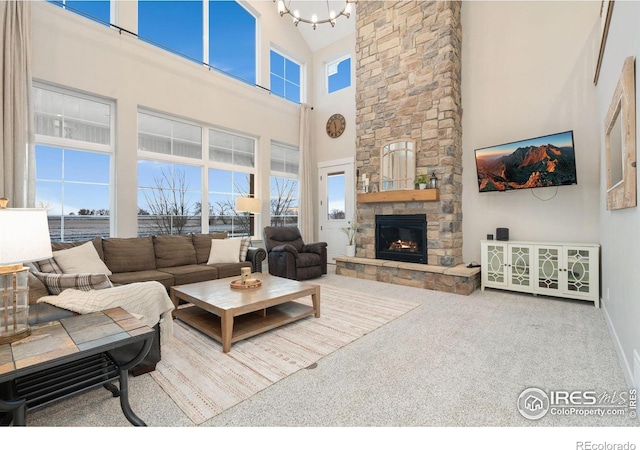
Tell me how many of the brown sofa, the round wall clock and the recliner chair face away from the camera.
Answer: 0

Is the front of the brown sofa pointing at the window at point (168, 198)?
no

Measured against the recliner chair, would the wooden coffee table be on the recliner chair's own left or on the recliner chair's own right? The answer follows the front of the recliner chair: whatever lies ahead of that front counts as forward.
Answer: on the recliner chair's own right

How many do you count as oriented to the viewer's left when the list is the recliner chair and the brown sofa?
0

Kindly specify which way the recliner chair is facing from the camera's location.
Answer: facing the viewer and to the right of the viewer

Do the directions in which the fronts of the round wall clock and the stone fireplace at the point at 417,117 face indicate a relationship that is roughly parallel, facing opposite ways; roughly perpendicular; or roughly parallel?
roughly parallel

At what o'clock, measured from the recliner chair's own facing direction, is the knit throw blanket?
The knit throw blanket is roughly at 2 o'clock from the recliner chair.

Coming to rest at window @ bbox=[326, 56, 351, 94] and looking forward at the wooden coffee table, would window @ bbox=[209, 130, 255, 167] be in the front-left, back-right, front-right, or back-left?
front-right

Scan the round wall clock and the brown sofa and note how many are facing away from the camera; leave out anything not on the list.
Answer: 0

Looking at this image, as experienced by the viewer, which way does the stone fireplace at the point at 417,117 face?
facing the viewer and to the left of the viewer

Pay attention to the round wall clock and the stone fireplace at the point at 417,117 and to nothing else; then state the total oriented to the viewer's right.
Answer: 0

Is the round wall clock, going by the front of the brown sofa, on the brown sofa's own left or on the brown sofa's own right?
on the brown sofa's own left

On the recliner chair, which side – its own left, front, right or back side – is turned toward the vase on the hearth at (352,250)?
left

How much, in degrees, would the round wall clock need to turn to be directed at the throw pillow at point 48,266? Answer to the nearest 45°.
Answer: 0° — it already faces it

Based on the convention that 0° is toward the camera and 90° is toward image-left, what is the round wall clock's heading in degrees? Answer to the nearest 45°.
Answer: approximately 45°
